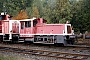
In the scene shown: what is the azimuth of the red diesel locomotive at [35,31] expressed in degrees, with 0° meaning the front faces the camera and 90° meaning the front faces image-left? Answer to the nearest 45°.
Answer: approximately 315°
